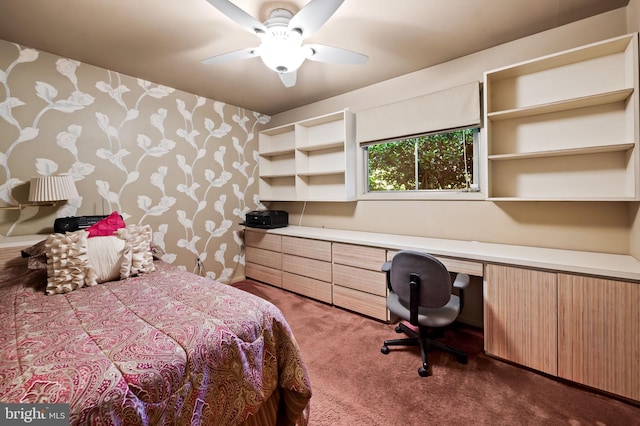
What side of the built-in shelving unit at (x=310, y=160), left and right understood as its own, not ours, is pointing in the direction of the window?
left

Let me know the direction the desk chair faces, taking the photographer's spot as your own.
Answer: facing away from the viewer and to the right of the viewer

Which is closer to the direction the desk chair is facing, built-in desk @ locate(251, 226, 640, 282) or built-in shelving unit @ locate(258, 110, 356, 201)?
the built-in desk

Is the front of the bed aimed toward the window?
no

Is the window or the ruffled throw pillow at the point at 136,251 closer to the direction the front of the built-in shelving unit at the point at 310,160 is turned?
the ruffled throw pillow

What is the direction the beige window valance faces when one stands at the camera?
facing the viewer and to the left of the viewer

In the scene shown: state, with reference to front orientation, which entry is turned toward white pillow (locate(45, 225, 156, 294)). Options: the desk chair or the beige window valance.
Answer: the beige window valance

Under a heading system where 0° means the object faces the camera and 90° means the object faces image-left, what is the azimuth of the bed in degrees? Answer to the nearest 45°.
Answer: approximately 315°

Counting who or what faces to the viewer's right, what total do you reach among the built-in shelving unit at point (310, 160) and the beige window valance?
0

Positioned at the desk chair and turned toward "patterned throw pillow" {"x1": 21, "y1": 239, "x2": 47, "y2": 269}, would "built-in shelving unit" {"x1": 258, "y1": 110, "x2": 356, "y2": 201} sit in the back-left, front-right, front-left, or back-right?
front-right

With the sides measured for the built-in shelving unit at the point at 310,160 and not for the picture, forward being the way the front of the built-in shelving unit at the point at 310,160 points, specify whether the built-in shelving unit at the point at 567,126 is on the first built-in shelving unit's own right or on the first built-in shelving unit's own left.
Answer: on the first built-in shelving unit's own left

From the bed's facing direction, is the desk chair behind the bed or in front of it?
in front
